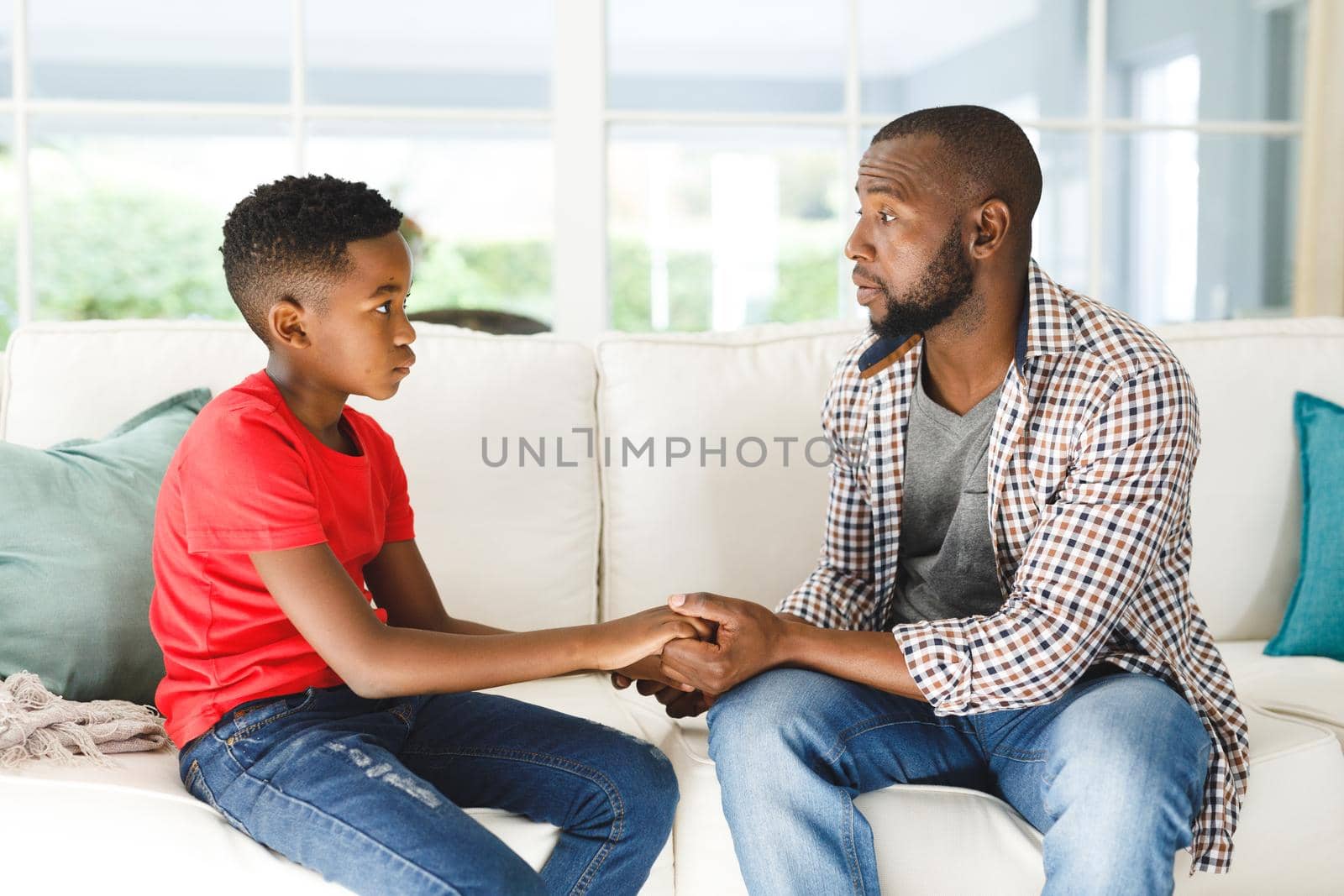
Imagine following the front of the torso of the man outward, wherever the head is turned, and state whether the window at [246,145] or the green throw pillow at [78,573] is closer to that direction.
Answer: the green throw pillow

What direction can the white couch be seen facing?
toward the camera

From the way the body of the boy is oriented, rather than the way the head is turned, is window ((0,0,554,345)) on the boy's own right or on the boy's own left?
on the boy's own left

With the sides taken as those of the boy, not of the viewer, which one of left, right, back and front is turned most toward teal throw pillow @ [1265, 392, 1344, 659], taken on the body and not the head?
front

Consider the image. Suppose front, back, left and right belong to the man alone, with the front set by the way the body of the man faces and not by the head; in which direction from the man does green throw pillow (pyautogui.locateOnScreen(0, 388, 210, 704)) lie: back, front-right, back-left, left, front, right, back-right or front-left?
front-right

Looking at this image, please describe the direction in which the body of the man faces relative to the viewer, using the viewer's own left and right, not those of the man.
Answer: facing the viewer and to the left of the viewer

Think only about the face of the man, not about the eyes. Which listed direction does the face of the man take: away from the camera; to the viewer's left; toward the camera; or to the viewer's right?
to the viewer's left

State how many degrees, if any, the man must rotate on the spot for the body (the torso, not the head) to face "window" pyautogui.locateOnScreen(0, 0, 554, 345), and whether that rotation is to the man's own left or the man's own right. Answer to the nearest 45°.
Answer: approximately 90° to the man's own right

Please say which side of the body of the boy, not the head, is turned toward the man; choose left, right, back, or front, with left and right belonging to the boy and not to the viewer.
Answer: front

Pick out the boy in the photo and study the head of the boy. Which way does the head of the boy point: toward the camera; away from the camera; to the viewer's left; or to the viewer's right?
to the viewer's right

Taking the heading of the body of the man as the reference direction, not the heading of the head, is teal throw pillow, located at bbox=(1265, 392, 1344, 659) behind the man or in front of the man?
behind

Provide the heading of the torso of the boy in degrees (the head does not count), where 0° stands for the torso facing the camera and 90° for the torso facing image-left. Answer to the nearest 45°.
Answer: approximately 270°
